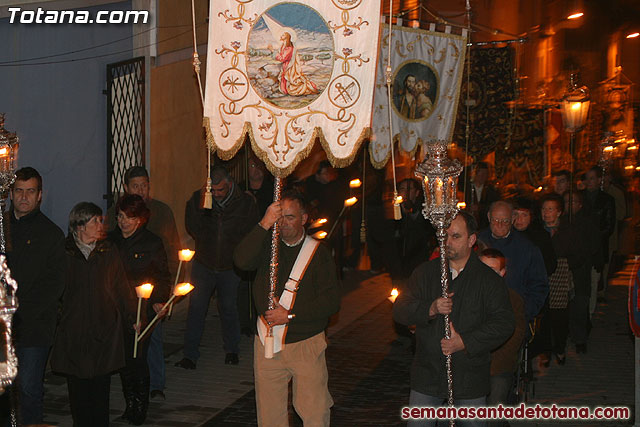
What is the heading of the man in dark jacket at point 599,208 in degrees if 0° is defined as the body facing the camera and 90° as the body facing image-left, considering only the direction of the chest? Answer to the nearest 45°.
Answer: approximately 45°

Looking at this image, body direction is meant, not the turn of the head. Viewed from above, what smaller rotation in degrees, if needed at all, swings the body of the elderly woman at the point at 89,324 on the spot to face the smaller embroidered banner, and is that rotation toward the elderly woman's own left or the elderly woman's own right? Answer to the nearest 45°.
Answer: approximately 135° to the elderly woman's own left

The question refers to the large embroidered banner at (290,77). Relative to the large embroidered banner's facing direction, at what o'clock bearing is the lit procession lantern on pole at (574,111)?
The lit procession lantern on pole is roughly at 7 o'clock from the large embroidered banner.

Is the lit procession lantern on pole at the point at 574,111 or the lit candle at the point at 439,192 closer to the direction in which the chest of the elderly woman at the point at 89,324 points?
the lit candle

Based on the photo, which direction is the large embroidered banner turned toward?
toward the camera

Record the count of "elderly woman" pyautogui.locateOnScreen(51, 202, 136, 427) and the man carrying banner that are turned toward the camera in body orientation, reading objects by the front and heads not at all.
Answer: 2

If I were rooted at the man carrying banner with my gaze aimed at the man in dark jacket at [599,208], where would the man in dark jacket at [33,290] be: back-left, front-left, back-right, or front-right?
back-left

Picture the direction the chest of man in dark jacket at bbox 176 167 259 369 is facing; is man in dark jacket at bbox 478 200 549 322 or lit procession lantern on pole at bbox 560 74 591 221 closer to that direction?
the man in dark jacket

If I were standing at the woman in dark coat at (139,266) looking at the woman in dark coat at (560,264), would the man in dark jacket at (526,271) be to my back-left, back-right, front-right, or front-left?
front-right

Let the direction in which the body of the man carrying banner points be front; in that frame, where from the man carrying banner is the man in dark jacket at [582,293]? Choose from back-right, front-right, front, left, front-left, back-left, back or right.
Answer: back-left

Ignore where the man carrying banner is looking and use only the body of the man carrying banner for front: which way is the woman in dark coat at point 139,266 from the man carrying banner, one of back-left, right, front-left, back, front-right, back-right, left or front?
back-right

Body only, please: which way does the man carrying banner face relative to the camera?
toward the camera

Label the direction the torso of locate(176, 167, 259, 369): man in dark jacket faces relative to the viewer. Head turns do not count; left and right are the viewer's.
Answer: facing the viewer

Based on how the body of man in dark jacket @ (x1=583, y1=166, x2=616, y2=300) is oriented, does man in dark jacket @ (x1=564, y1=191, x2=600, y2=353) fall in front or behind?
in front
